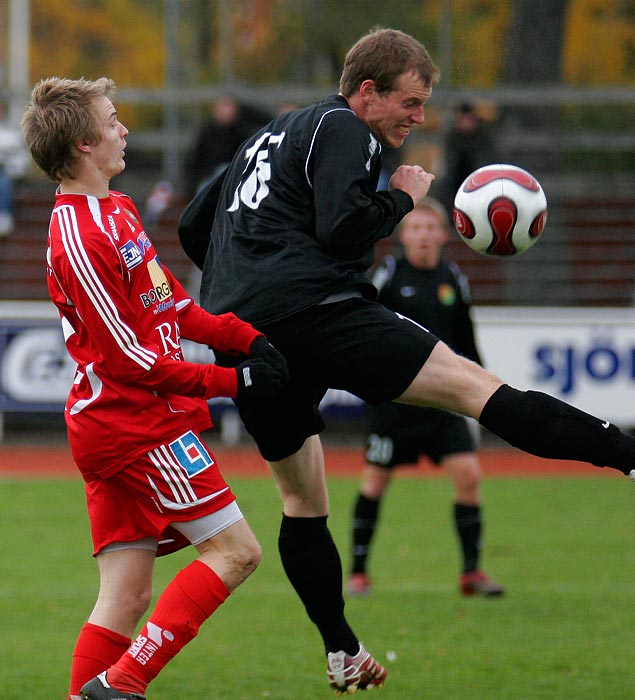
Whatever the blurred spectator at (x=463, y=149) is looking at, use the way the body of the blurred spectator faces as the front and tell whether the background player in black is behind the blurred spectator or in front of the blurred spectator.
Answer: in front

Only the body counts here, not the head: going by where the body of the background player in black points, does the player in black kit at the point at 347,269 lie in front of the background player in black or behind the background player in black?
in front

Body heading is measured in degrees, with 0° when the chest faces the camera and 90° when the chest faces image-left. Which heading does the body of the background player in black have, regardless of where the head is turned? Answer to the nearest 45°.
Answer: approximately 0°

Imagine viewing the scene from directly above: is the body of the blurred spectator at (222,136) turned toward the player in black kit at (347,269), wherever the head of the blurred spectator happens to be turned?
yes

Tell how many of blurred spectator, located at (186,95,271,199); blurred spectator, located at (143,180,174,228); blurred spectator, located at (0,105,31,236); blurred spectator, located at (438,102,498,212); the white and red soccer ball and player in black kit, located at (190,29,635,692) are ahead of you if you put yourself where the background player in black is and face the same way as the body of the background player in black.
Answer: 2

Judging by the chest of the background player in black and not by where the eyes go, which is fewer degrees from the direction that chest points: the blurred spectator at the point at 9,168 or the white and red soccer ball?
the white and red soccer ball

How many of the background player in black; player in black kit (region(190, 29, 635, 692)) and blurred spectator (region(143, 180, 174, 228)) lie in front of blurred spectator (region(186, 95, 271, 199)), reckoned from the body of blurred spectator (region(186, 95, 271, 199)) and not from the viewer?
2

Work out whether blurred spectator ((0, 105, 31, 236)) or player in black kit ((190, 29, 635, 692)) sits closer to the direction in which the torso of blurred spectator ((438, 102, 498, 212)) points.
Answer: the player in black kit

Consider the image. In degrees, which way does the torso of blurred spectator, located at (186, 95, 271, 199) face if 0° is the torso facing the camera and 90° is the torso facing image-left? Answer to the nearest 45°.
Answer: approximately 0°

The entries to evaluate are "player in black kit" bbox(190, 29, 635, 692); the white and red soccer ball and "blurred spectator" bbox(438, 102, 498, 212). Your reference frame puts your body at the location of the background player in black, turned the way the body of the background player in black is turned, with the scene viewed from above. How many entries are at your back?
1

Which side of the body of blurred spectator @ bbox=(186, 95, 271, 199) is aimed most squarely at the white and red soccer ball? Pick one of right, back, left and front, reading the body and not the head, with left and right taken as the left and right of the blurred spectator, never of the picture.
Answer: front

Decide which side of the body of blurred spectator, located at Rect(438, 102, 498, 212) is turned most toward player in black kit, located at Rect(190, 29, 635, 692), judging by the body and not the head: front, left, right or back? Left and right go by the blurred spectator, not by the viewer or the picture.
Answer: front
